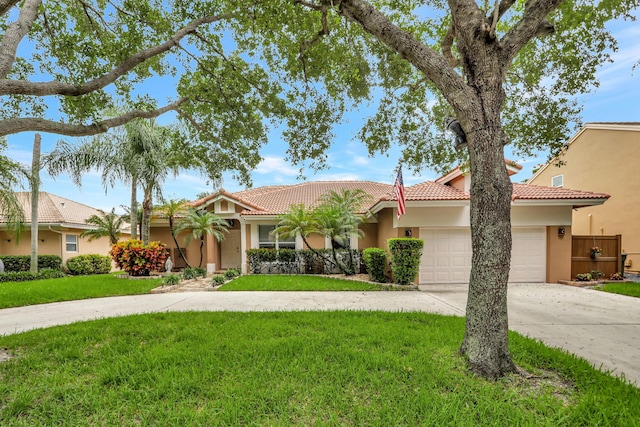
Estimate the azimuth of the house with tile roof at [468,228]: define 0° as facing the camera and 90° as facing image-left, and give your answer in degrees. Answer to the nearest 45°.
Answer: approximately 0°

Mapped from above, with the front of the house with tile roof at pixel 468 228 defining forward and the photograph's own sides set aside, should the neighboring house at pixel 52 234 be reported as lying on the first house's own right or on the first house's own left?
on the first house's own right

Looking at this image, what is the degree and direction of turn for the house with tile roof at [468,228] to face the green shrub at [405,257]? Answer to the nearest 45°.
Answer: approximately 45° to its right

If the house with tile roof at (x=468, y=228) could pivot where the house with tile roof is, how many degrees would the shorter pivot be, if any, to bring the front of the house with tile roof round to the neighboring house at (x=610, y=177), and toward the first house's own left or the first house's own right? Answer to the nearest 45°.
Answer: approximately 135° to the first house's own left

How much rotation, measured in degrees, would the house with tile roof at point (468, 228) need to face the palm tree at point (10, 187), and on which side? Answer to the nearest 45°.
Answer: approximately 90° to its right
